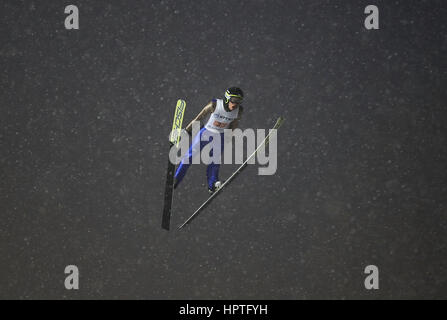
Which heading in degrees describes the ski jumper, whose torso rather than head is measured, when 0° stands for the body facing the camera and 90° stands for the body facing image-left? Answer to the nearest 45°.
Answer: approximately 315°
